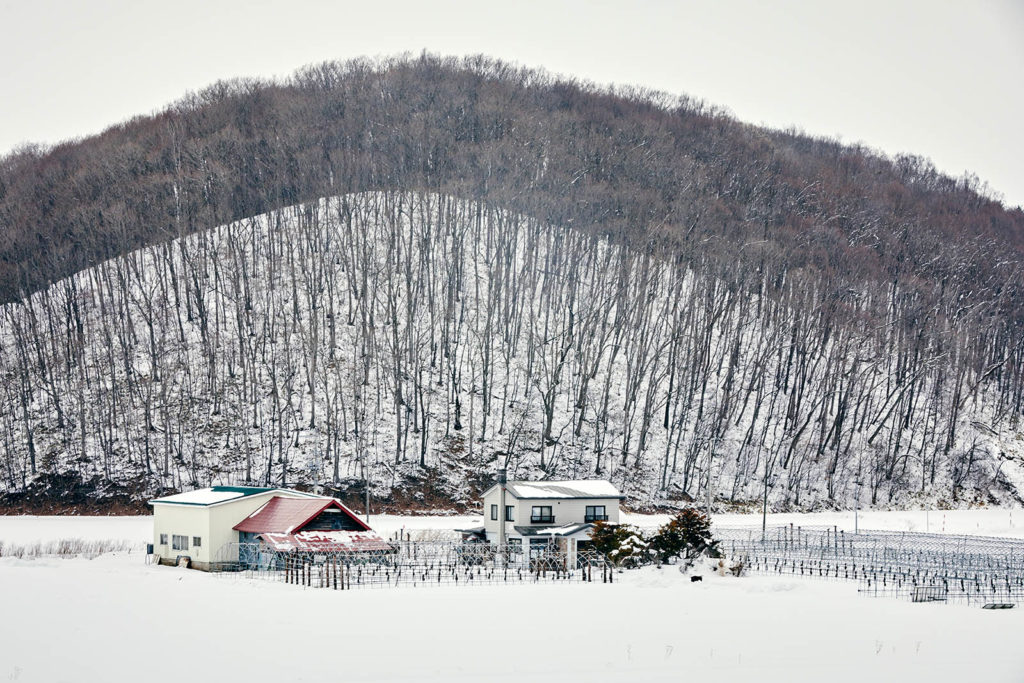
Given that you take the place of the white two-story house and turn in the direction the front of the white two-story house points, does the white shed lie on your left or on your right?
on your right

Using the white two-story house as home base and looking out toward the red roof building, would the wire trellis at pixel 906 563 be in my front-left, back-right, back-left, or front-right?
back-left

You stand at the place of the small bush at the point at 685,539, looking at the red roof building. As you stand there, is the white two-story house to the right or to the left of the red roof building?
right

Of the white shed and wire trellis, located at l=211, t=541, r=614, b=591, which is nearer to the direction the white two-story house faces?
the wire trellis

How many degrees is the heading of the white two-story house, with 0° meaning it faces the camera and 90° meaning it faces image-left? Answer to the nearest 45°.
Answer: approximately 0°

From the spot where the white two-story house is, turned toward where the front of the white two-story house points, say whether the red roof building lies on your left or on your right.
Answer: on your right

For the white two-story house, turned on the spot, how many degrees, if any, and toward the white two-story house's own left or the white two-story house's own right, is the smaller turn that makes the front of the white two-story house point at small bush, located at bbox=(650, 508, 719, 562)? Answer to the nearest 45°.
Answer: approximately 45° to the white two-story house's own left
